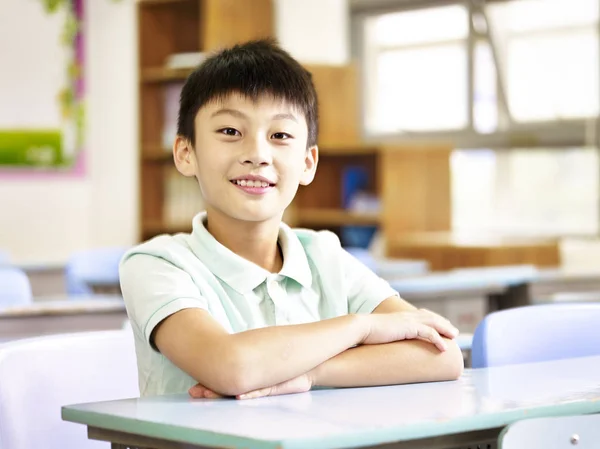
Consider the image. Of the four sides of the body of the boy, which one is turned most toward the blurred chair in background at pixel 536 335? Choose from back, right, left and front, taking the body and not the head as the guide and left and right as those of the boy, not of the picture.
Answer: left

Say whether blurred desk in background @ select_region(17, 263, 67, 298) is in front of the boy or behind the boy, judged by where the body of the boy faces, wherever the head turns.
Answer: behind

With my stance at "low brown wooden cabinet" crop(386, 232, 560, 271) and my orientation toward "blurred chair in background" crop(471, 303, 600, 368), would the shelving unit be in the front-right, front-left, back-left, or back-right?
back-right

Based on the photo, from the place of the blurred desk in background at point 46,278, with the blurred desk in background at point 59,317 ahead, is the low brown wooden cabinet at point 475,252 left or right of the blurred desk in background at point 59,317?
left

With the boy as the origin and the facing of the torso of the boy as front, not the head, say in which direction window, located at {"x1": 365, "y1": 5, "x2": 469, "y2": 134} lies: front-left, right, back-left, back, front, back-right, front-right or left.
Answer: back-left

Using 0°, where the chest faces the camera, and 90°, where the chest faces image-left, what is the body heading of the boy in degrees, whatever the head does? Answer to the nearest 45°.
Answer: approximately 315°

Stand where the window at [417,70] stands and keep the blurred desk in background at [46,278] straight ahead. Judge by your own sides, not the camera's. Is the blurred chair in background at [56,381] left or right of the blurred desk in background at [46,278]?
left

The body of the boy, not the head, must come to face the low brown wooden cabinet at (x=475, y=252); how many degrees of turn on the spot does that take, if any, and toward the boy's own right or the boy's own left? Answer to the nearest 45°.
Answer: approximately 135° to the boy's own left

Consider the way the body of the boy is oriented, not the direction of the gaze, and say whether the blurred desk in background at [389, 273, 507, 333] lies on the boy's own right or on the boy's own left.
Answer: on the boy's own left
